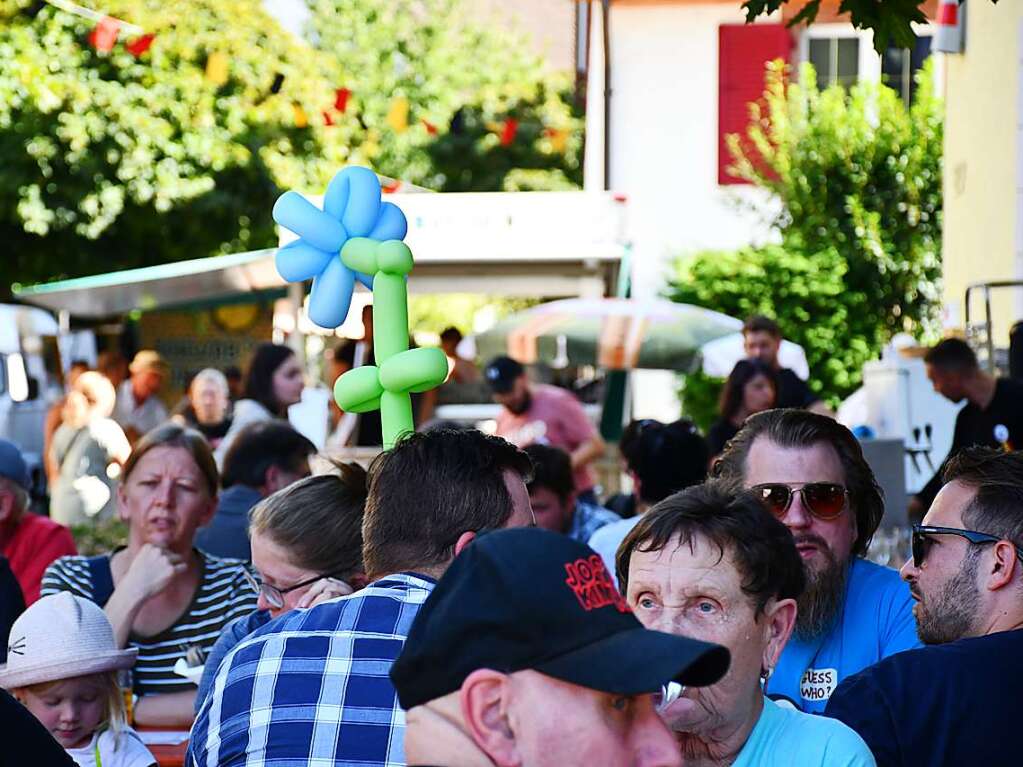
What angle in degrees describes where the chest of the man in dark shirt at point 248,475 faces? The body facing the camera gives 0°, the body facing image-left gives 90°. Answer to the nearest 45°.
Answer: approximately 225°

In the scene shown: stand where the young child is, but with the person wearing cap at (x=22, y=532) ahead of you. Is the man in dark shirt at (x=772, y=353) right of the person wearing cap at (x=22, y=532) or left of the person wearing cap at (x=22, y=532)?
right

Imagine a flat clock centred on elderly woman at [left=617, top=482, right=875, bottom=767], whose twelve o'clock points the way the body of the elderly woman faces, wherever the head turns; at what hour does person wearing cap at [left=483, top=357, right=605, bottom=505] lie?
The person wearing cap is roughly at 4 o'clock from the elderly woman.

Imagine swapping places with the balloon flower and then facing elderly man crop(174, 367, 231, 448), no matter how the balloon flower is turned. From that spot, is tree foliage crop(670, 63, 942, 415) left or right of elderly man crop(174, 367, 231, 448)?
right

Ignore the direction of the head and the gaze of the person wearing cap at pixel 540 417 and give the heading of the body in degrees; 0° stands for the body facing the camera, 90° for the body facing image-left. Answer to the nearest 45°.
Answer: approximately 45°
